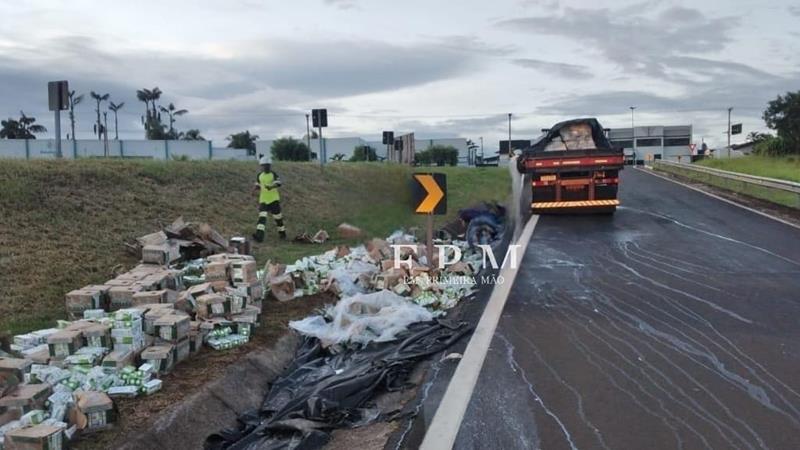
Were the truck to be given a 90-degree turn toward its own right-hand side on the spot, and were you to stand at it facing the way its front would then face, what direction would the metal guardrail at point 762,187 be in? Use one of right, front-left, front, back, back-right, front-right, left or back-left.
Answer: front-left

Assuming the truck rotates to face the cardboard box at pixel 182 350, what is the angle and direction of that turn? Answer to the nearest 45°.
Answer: approximately 180°

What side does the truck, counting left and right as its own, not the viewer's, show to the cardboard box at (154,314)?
back

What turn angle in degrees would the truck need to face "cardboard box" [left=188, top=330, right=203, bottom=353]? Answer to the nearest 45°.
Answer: approximately 180°

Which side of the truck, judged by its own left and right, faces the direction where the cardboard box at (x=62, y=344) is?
back

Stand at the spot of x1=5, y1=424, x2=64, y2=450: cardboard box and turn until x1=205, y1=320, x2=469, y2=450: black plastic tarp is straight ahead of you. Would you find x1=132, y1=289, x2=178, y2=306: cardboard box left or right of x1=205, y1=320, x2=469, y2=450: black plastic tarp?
left

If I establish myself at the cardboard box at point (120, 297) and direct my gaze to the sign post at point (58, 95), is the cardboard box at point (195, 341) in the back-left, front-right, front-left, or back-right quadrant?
back-right

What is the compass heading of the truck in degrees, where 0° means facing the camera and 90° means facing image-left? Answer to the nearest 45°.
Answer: approximately 180°

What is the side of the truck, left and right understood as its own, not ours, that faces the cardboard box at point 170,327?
back

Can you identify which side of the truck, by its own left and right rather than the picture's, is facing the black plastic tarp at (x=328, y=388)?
back

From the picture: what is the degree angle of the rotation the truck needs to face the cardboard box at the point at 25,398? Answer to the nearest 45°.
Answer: approximately 180°

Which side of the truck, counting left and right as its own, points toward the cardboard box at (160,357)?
back

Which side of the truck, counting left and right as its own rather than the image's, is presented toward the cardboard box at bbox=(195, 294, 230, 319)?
back

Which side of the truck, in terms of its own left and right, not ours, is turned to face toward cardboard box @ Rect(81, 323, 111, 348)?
back
